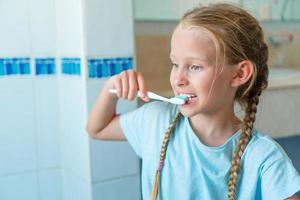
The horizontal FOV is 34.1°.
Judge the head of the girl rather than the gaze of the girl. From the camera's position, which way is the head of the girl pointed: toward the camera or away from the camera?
toward the camera

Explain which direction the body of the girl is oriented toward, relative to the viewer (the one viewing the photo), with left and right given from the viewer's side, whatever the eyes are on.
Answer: facing the viewer and to the left of the viewer
